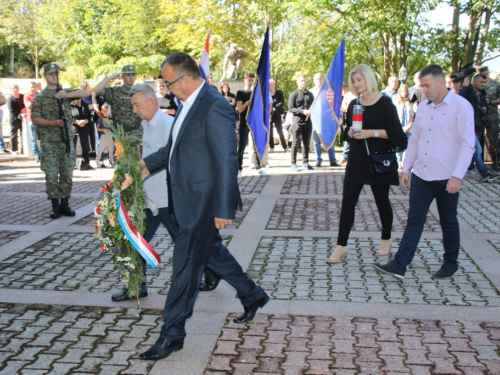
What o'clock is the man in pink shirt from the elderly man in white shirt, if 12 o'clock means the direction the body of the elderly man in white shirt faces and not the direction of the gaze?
The man in pink shirt is roughly at 6 o'clock from the elderly man in white shirt.

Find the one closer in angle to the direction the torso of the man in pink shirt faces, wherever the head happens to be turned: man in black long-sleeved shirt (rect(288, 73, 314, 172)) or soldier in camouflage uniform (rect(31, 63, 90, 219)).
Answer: the soldier in camouflage uniform

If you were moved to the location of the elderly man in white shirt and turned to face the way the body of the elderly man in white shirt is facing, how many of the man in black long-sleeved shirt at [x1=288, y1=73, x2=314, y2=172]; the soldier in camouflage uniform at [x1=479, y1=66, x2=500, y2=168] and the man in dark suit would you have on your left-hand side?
1

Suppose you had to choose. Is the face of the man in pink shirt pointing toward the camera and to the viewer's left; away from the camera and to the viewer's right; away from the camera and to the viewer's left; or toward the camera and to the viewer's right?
toward the camera and to the viewer's left

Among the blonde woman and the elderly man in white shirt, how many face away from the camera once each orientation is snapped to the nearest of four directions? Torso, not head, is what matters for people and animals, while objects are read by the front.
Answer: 0

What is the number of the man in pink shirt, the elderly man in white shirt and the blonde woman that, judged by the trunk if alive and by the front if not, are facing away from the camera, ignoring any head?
0

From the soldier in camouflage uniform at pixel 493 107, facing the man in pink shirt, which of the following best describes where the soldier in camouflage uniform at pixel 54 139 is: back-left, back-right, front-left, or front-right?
front-right

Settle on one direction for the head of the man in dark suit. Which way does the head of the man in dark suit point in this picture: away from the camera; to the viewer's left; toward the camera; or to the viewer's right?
to the viewer's left

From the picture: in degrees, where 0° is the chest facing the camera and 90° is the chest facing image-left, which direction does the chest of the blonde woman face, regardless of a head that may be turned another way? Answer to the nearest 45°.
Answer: approximately 45°

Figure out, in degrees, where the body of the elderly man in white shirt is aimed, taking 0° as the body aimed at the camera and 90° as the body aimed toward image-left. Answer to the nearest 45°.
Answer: approximately 90°
